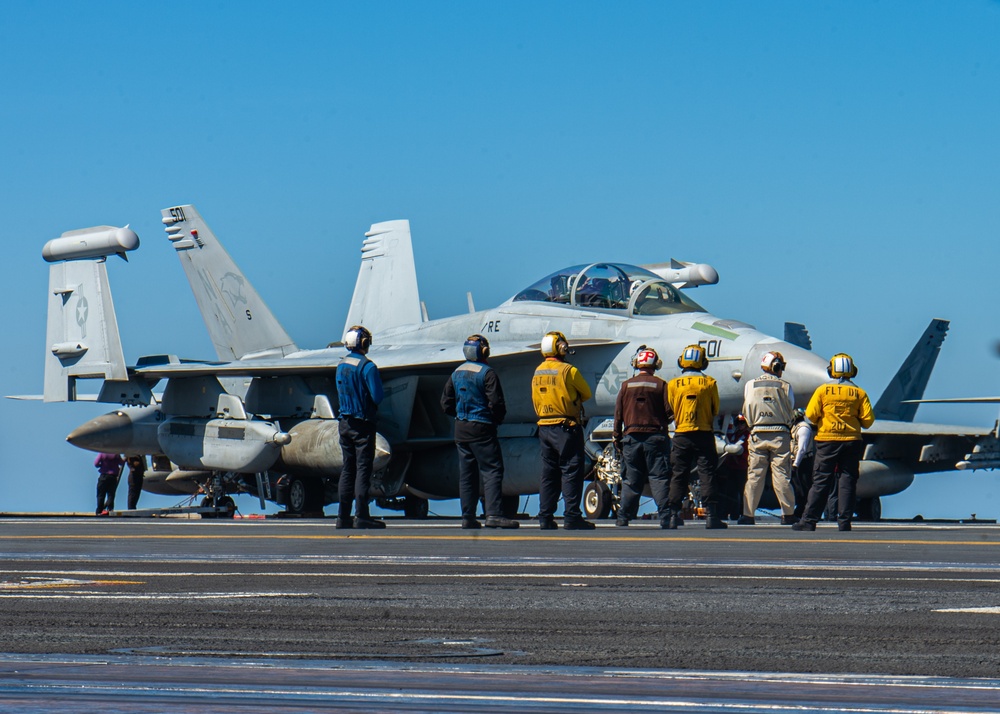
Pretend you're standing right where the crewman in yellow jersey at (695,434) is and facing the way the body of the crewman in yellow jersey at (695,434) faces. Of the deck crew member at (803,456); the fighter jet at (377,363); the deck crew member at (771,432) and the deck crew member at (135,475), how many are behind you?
0

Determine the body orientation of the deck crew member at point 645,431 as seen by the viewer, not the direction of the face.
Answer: away from the camera

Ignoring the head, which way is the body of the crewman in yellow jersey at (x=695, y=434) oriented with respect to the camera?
away from the camera

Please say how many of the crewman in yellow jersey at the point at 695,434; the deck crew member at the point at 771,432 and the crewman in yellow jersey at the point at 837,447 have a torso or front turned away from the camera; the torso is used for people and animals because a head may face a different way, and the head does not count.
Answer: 3

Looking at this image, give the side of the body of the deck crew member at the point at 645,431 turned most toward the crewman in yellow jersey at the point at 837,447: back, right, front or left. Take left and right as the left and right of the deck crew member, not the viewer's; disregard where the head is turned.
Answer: right

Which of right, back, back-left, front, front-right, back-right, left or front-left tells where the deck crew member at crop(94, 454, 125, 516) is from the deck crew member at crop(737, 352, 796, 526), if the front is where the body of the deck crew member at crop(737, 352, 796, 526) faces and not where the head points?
front-left

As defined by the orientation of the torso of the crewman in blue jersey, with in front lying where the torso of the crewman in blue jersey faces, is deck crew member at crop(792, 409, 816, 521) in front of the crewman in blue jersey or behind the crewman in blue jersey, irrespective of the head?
in front

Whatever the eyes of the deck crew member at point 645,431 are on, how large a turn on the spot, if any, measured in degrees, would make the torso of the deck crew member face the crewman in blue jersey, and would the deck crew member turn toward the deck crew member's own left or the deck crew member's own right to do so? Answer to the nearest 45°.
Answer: approximately 90° to the deck crew member's own left

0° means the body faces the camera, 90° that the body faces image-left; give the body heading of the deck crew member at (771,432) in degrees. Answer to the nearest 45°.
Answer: approximately 180°

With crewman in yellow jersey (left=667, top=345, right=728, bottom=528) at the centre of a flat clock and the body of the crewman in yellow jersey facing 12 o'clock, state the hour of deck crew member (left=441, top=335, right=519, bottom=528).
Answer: The deck crew member is roughly at 8 o'clock from the crewman in yellow jersey.

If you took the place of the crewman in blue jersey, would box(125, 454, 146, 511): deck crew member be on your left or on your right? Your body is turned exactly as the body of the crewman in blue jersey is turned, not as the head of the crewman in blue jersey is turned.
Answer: on your left

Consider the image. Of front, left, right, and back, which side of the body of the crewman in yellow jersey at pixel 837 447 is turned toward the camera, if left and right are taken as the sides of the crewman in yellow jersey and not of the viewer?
back

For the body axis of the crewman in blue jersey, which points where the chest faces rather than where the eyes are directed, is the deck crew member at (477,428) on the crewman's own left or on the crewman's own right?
on the crewman's own right

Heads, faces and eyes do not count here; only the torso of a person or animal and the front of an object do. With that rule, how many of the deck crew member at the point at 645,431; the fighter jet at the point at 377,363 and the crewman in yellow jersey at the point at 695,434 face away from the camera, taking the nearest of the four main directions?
2

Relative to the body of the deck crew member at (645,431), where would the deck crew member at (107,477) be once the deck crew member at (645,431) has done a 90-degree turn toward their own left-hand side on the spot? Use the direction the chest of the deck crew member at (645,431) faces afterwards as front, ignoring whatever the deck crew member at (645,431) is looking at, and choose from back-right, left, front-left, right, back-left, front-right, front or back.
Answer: front-right
